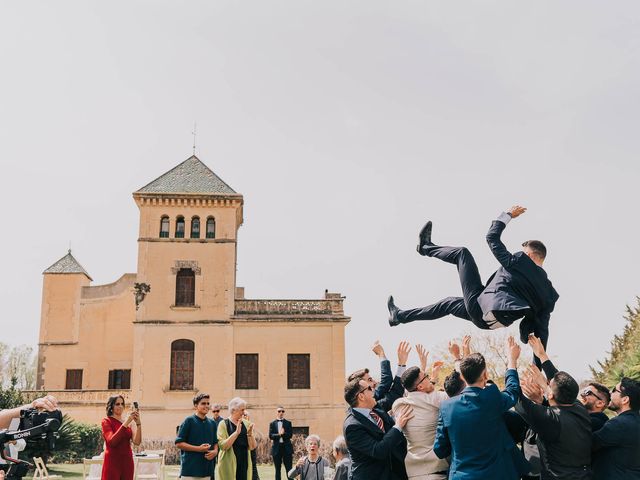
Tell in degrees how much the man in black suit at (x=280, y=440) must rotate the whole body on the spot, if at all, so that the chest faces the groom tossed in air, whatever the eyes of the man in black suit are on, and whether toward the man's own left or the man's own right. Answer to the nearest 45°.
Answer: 0° — they already face them

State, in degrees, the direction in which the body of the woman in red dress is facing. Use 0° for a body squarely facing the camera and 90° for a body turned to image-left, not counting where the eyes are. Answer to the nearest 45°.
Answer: approximately 315°

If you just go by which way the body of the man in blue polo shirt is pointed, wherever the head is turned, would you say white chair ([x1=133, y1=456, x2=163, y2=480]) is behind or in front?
behind

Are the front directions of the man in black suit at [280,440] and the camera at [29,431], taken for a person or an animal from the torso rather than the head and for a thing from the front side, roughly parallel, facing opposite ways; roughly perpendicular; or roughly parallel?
roughly perpendicular

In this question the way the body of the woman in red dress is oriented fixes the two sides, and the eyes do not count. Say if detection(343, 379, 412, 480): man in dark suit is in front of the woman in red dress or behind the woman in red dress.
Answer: in front

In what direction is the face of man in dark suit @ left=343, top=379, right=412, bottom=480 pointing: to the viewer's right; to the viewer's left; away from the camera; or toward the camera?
to the viewer's right

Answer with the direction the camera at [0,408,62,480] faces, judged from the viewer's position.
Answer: facing to the right of the viewer

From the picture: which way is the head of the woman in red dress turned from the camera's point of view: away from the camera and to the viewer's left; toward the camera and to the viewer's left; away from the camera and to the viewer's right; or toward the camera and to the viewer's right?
toward the camera and to the viewer's right

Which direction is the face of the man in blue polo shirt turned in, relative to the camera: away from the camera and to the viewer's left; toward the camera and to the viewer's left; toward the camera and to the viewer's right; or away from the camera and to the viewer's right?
toward the camera and to the viewer's right

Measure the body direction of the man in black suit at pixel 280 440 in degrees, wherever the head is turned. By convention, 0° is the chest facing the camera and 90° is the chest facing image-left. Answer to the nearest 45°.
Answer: approximately 0°
